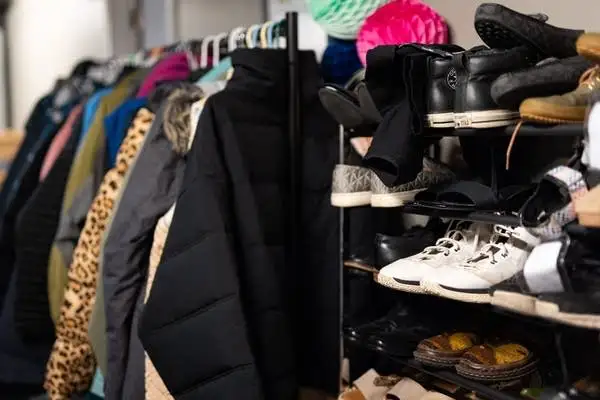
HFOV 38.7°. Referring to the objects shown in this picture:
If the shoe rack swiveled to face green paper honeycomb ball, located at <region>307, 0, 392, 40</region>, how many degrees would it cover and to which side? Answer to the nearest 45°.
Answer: approximately 90° to its right

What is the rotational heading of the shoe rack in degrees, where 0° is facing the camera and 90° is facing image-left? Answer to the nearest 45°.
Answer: approximately 45°

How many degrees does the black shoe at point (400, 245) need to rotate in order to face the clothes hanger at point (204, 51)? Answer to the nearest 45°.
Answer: approximately 90° to its right

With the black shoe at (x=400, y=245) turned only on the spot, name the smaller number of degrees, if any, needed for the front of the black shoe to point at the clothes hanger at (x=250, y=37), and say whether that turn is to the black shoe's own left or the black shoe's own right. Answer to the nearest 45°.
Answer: approximately 90° to the black shoe's own right

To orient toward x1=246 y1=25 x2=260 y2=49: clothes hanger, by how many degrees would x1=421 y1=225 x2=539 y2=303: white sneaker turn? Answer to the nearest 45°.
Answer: approximately 90° to its right

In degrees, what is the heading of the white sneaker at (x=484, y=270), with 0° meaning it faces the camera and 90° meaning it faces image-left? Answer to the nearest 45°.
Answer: approximately 45°

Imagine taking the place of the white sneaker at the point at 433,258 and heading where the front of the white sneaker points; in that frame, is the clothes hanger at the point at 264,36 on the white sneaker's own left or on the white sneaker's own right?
on the white sneaker's own right

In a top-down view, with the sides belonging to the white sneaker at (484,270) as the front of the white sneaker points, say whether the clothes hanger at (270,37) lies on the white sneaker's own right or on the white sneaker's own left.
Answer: on the white sneaker's own right
